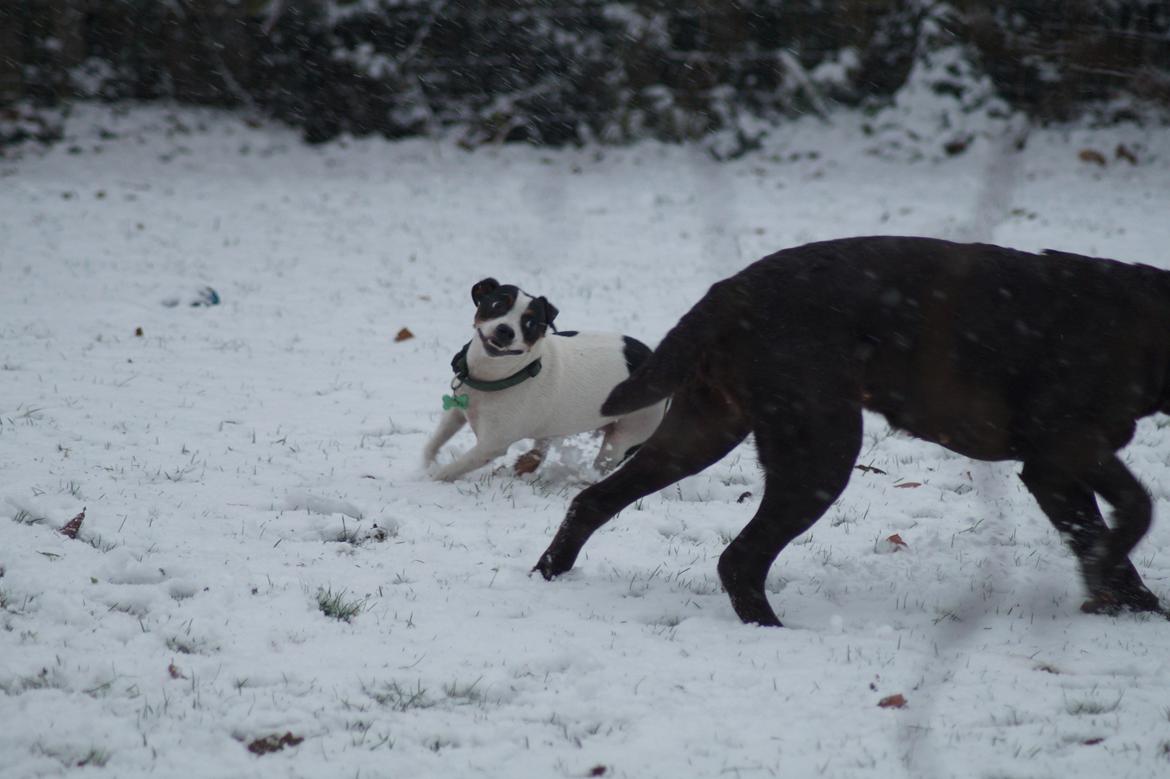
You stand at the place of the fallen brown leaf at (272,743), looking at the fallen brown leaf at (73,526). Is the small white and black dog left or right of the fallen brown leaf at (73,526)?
right

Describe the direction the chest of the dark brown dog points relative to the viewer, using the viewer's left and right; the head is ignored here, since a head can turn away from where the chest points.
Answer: facing to the right of the viewer

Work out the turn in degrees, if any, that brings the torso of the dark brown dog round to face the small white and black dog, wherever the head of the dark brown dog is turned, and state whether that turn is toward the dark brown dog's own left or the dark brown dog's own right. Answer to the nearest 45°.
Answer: approximately 135° to the dark brown dog's own left

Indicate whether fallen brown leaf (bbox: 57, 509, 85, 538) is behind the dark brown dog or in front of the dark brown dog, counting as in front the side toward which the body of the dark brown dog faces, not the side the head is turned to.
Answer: behind

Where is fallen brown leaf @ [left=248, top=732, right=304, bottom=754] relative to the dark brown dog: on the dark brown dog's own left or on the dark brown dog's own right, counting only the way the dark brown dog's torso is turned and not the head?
on the dark brown dog's own right

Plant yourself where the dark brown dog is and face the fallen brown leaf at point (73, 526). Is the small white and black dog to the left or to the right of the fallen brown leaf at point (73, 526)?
right
